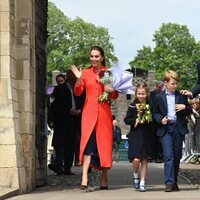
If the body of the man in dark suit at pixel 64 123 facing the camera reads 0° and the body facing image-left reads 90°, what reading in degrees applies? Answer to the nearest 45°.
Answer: approximately 315°

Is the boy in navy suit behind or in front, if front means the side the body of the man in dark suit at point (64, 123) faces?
in front

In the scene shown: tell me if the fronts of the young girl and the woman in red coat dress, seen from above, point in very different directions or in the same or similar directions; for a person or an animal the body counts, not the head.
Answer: same or similar directions

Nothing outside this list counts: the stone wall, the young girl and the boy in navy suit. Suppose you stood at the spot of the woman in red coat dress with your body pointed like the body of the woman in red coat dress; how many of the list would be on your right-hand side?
1

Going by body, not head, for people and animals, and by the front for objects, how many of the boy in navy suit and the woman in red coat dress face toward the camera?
2

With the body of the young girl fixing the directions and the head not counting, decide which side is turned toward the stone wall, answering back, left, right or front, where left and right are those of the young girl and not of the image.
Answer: right

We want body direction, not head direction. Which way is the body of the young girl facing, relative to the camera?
toward the camera

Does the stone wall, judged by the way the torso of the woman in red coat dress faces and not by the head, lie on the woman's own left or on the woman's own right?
on the woman's own right

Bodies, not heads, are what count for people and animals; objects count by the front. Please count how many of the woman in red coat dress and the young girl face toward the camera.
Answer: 2

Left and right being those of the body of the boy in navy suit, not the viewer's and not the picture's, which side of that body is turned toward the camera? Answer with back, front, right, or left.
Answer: front

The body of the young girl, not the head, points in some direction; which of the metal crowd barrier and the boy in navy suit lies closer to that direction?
the boy in navy suit

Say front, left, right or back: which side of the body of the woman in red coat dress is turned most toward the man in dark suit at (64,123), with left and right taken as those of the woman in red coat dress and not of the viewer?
back

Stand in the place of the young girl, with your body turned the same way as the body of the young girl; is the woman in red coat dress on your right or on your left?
on your right
